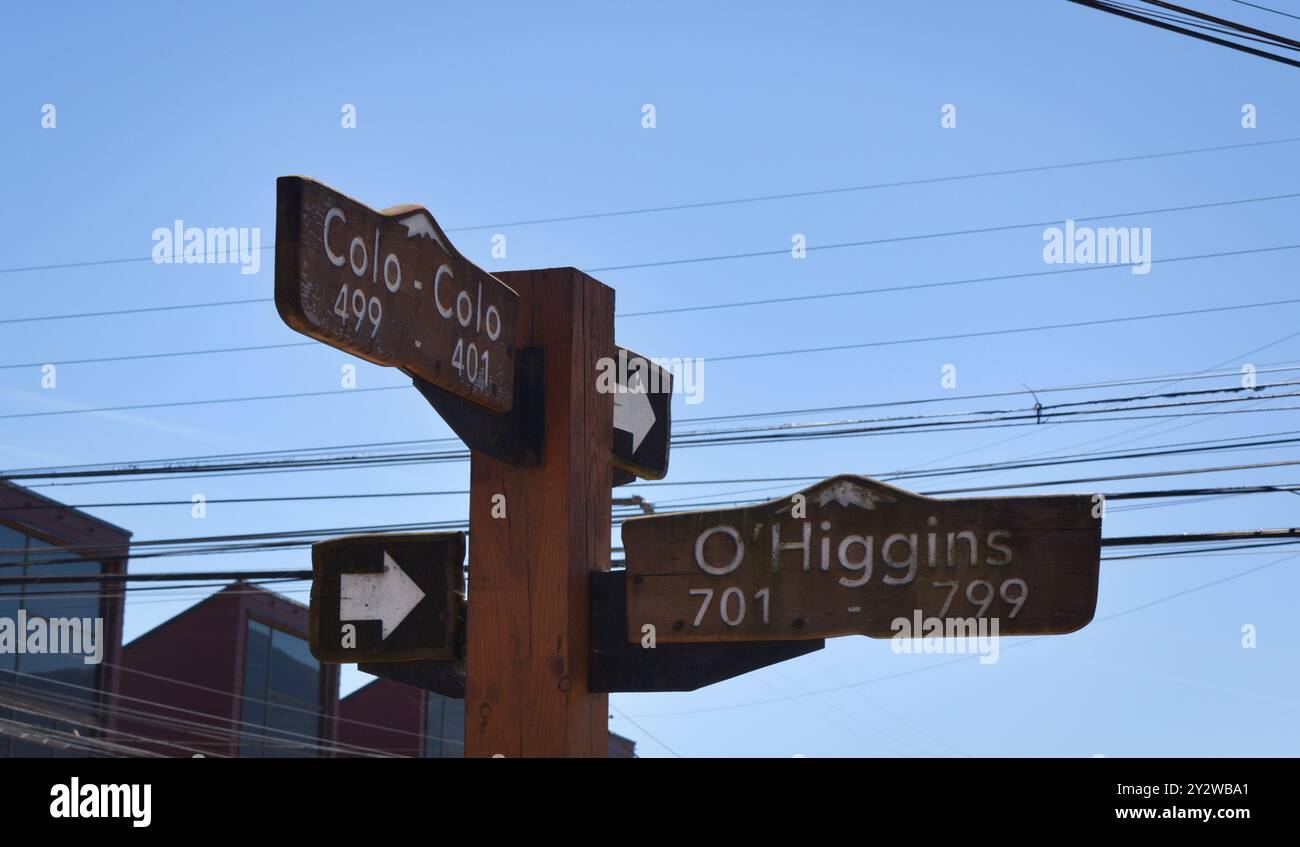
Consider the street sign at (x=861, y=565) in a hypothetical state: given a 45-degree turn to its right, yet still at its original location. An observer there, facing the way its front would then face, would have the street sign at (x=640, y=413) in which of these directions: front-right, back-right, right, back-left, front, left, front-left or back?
right

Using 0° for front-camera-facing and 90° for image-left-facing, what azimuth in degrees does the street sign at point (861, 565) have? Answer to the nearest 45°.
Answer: approximately 0°

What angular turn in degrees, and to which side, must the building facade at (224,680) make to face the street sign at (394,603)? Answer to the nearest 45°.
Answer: approximately 45° to its right

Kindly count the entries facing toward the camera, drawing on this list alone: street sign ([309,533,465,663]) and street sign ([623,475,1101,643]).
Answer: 2

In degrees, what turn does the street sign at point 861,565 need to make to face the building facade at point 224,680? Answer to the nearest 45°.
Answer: approximately 135° to its right

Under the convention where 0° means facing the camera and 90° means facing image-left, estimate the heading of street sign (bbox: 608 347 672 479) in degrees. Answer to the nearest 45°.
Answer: approximately 315°
